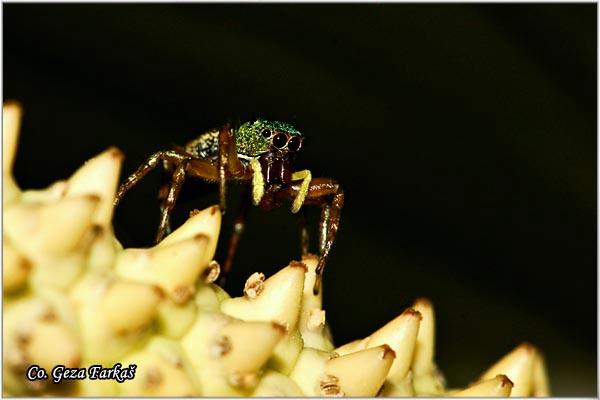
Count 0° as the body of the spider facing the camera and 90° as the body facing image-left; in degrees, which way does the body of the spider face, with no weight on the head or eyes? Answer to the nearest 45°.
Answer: approximately 315°
